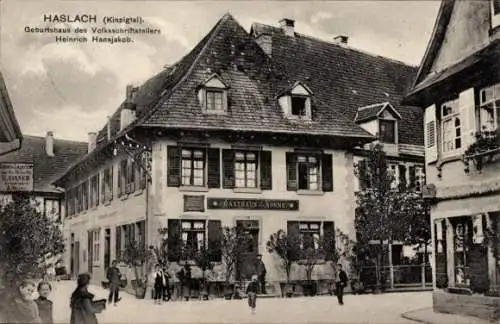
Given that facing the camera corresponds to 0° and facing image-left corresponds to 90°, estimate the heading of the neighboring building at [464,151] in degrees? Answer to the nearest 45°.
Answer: approximately 45°

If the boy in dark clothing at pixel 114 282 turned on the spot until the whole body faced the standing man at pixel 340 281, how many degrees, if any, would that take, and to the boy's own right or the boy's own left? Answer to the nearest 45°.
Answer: approximately 90° to the boy's own left

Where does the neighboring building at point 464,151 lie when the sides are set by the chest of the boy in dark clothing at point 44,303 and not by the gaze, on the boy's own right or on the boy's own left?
on the boy's own left

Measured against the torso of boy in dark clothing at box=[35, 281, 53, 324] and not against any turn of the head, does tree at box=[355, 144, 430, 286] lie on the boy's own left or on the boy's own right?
on the boy's own left

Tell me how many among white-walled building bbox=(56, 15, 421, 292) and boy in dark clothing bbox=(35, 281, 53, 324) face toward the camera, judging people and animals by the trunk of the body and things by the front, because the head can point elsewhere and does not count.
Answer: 2

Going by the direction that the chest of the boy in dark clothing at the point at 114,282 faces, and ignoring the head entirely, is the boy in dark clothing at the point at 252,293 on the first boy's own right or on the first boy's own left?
on the first boy's own left

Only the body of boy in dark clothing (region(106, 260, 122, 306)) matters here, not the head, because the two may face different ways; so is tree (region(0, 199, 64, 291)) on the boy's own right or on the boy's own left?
on the boy's own right

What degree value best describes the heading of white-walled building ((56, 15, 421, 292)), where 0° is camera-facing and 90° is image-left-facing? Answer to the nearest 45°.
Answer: approximately 0°

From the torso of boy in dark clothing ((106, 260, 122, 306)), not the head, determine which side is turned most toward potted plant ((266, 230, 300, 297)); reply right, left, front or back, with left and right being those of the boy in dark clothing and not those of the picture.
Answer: left

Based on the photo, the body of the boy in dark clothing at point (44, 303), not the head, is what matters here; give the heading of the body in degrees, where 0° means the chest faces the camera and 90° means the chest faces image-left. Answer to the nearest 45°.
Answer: approximately 0°
